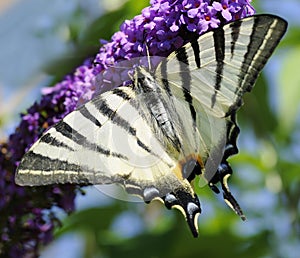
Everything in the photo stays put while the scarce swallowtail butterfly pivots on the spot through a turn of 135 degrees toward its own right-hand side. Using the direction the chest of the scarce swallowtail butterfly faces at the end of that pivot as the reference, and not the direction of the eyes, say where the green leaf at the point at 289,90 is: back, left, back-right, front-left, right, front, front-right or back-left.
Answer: front-left

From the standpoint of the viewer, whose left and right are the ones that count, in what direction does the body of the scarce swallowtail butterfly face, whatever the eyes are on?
facing away from the viewer and to the left of the viewer
